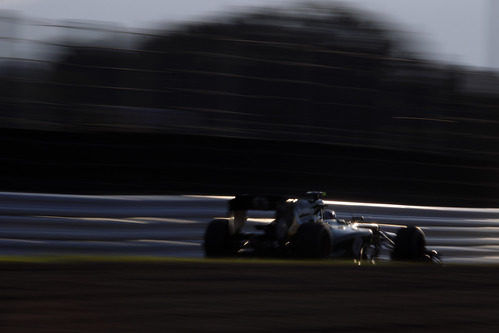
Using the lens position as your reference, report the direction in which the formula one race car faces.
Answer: facing away from the viewer and to the right of the viewer
